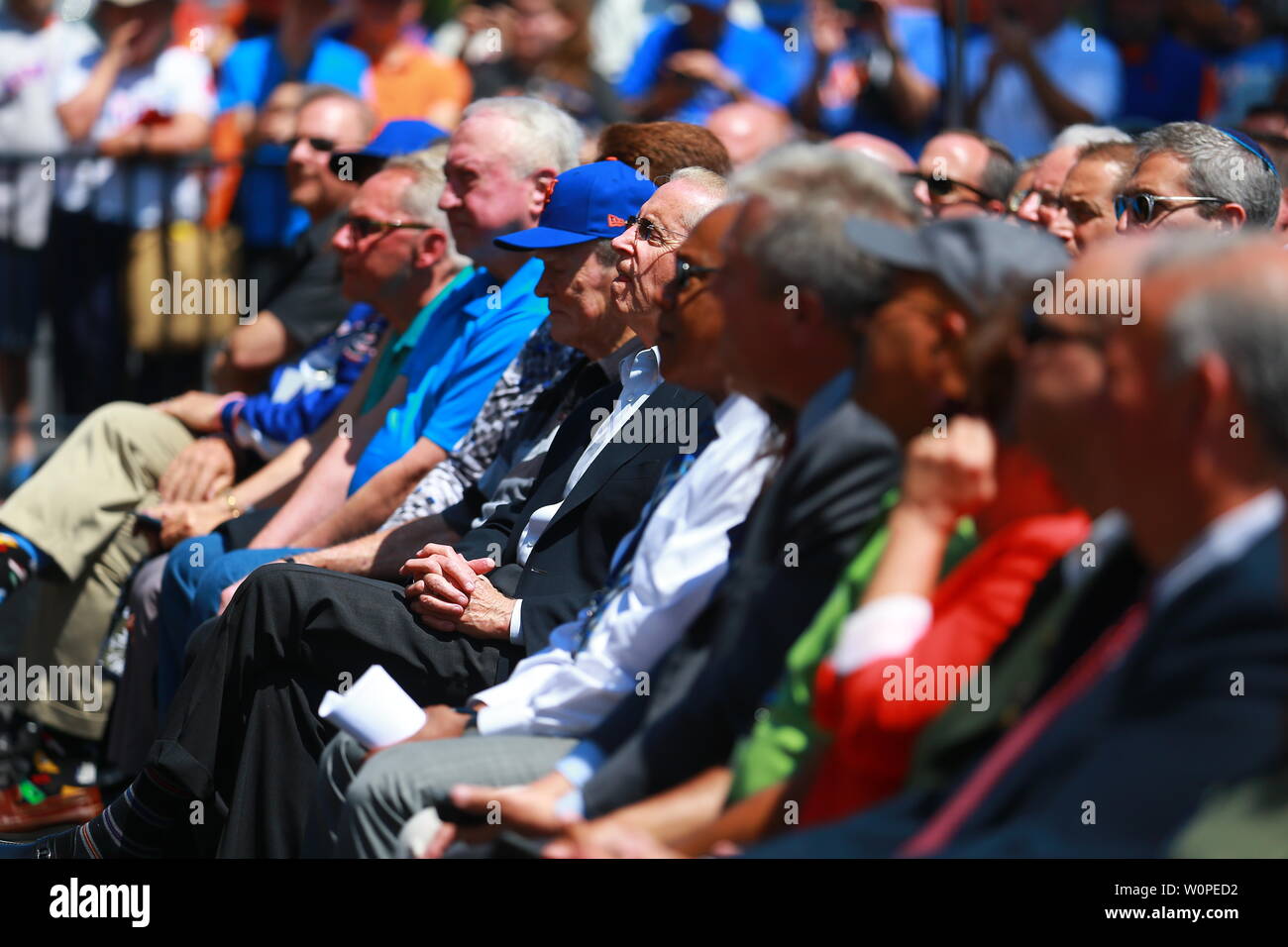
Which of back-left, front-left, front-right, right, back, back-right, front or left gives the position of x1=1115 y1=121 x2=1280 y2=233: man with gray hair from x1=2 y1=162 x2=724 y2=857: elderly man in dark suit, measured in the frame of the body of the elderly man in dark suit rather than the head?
back

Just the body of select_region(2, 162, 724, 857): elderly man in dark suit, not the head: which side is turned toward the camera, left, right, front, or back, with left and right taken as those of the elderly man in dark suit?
left

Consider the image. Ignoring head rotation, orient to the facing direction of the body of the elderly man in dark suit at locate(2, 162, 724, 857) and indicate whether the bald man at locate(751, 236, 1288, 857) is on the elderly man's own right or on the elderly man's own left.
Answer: on the elderly man's own left

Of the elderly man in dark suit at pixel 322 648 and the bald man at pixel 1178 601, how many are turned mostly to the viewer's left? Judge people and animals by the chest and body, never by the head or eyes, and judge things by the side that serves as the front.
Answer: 2

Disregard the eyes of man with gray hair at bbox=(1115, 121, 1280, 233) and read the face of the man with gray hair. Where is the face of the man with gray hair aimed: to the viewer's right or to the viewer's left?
to the viewer's left

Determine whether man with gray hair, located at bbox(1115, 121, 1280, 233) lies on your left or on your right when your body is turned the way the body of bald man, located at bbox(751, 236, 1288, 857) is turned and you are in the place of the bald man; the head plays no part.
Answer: on your right

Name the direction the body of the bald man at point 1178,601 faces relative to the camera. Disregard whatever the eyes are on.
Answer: to the viewer's left

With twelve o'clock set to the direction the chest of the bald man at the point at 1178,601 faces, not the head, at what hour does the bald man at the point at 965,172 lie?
the bald man at the point at 965,172 is roughly at 3 o'clock from the bald man at the point at 1178,601.

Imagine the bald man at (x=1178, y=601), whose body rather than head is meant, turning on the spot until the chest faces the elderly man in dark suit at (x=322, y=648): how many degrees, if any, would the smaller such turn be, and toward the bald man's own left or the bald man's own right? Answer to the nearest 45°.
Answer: approximately 45° to the bald man's own right

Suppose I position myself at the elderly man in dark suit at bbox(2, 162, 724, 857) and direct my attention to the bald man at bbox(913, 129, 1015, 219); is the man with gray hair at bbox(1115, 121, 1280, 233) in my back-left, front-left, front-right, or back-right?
front-right

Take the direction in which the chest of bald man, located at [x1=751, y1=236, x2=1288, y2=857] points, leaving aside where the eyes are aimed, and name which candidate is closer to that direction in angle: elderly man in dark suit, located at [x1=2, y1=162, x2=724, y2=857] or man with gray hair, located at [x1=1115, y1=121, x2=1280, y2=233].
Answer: the elderly man in dark suit
